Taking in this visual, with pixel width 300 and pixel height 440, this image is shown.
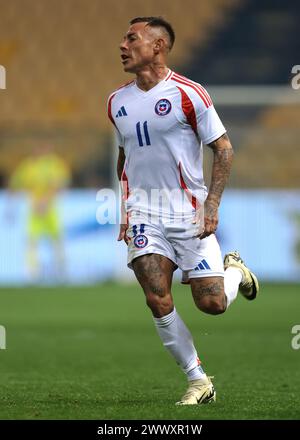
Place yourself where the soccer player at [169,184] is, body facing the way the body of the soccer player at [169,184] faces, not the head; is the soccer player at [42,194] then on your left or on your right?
on your right

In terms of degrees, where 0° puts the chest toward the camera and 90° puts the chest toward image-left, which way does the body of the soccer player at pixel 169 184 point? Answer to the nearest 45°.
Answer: approximately 45°

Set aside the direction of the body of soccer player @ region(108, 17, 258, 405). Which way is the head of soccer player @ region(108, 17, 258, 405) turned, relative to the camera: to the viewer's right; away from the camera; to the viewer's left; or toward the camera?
to the viewer's left
